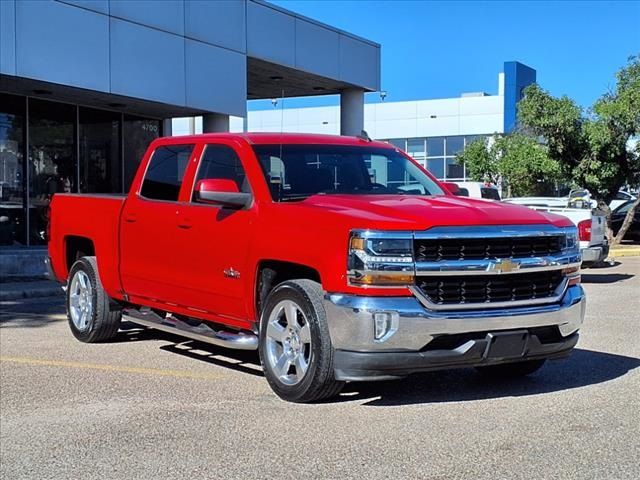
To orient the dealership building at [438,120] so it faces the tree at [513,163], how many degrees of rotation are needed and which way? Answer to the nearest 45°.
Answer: approximately 45° to its left

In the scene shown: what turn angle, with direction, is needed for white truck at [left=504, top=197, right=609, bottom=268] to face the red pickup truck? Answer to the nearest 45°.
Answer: approximately 135° to its left

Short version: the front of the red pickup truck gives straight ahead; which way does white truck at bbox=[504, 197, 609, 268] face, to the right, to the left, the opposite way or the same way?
the opposite way

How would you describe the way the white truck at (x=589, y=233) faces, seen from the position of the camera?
facing away from the viewer and to the left of the viewer

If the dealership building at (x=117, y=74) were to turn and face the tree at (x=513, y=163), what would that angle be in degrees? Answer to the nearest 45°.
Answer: approximately 90° to its left

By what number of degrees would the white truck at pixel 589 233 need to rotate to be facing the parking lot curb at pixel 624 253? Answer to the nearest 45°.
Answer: approximately 135° to its right
